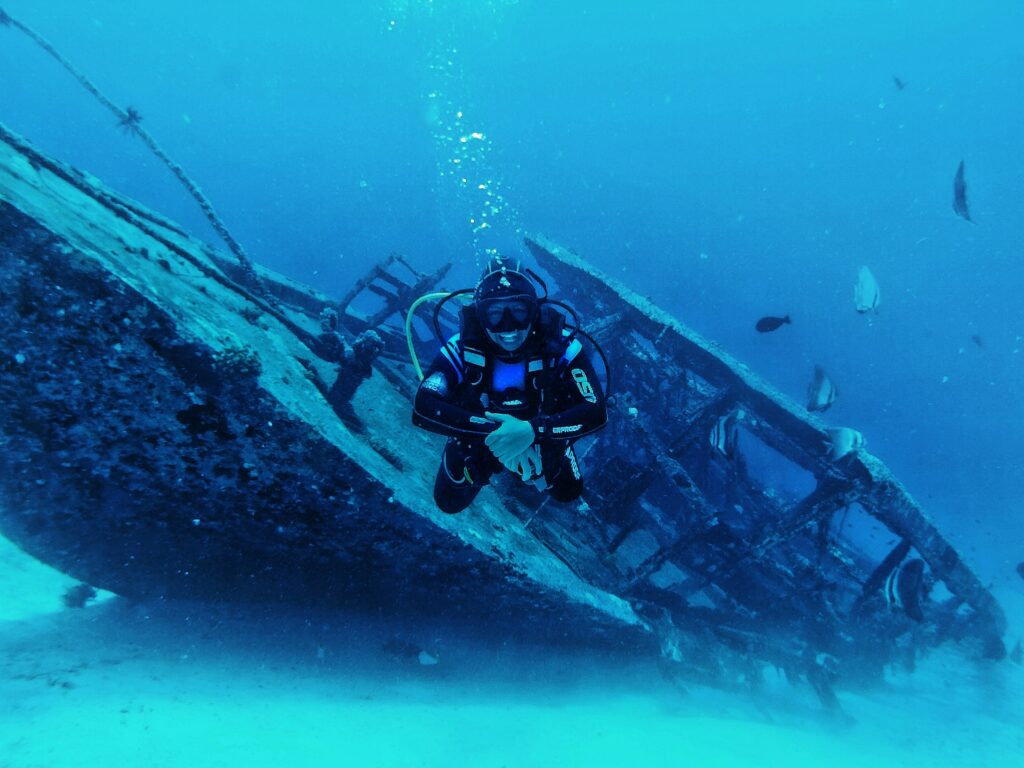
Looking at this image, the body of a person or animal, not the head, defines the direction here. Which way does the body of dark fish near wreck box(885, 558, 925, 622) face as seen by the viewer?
to the viewer's left

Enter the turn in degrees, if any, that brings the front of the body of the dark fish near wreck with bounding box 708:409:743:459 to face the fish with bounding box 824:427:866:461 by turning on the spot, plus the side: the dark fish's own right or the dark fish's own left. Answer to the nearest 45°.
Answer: approximately 180°

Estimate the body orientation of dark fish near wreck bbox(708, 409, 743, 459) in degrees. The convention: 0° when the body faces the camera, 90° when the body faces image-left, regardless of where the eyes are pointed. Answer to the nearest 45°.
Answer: approximately 90°
